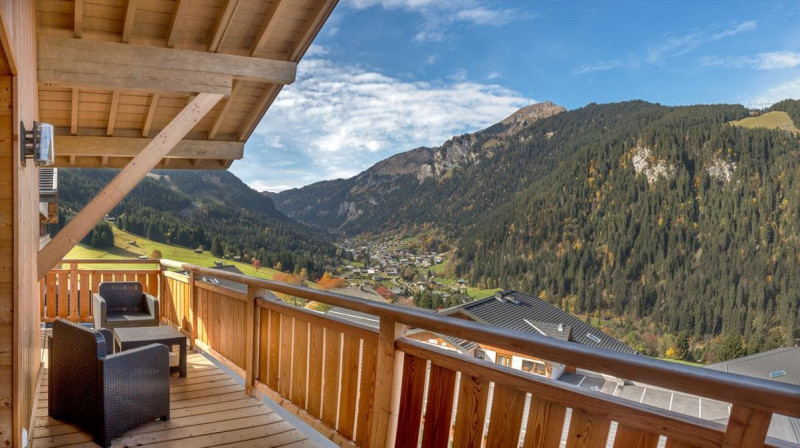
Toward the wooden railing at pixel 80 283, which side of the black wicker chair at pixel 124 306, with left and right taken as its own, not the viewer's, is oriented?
back

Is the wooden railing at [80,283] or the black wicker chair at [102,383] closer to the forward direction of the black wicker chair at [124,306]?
the black wicker chair

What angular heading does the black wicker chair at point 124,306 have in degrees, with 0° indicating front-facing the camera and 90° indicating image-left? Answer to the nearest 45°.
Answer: approximately 0°

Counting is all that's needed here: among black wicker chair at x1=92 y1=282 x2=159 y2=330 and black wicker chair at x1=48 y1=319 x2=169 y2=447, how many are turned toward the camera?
1

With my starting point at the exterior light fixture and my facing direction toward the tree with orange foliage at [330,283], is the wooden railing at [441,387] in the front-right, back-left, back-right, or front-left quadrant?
back-right

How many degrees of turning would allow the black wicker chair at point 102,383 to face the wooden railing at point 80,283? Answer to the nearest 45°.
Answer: approximately 45° to its left

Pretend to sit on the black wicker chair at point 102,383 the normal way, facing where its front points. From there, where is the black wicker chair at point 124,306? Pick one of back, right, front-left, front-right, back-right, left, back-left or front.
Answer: front-left

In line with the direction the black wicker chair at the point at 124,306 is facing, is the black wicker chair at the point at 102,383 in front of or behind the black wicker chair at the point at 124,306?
in front

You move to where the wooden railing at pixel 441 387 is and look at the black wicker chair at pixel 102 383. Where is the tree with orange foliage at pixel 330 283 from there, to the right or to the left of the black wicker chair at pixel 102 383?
right

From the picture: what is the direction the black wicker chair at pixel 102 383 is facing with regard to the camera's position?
facing away from the viewer and to the right of the viewer
